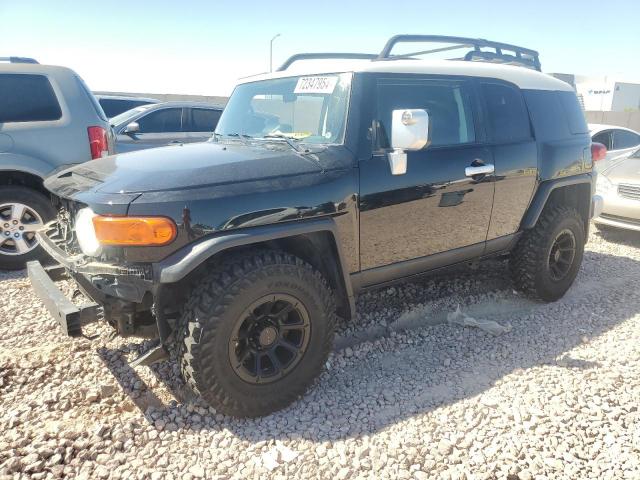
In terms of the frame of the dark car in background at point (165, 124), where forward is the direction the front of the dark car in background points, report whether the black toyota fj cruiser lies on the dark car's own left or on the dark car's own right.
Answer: on the dark car's own left

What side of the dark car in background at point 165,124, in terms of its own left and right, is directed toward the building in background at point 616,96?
back

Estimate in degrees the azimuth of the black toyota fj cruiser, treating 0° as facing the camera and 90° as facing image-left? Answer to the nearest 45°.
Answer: approximately 45°

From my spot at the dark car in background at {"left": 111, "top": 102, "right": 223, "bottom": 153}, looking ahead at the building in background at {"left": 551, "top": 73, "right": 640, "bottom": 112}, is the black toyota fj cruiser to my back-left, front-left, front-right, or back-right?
back-right

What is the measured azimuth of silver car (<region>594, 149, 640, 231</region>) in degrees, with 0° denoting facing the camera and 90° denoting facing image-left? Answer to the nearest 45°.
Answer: approximately 45°

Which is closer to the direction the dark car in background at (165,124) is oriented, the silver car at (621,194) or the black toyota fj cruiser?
the black toyota fj cruiser

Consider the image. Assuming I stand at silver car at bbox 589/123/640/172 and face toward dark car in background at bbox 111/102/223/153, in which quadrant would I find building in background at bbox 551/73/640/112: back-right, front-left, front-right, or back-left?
back-right

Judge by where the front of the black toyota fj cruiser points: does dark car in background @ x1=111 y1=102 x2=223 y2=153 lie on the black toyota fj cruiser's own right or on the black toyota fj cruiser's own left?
on the black toyota fj cruiser's own right

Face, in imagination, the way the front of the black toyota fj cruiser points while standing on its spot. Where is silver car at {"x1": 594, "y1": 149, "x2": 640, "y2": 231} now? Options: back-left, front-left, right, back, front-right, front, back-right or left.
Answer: back
